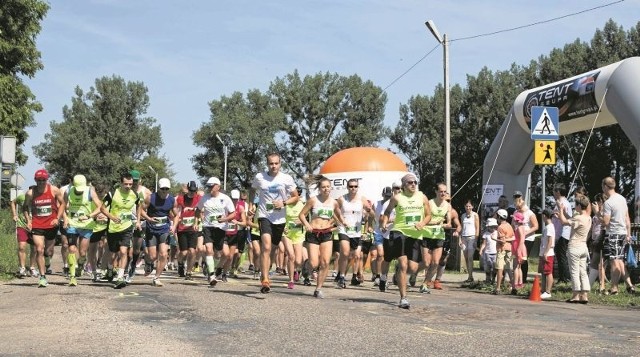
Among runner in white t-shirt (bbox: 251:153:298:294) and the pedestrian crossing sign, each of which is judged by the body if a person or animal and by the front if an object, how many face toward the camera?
2

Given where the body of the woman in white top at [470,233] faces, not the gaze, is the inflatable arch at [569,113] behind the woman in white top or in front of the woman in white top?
behind

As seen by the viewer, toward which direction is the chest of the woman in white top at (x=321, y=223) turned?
toward the camera

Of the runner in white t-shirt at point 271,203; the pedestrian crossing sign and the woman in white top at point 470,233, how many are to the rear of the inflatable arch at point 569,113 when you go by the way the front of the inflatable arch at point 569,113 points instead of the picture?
0

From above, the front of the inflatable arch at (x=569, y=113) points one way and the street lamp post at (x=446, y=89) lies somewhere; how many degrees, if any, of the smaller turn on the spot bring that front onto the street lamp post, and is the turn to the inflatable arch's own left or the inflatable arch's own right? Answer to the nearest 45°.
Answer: approximately 90° to the inflatable arch's own right

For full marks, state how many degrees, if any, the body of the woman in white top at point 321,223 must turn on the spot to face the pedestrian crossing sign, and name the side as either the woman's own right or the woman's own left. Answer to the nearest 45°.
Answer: approximately 135° to the woman's own left

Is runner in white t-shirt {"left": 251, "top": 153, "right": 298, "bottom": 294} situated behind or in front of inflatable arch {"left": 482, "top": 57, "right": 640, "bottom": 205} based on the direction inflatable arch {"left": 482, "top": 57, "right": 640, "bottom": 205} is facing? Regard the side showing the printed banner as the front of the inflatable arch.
in front

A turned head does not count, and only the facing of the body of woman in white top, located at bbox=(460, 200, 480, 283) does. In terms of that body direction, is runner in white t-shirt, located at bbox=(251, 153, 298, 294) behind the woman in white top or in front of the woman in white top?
in front

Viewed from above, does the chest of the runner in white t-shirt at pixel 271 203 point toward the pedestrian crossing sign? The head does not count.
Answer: no

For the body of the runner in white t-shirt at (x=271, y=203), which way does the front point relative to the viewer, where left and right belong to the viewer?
facing the viewer

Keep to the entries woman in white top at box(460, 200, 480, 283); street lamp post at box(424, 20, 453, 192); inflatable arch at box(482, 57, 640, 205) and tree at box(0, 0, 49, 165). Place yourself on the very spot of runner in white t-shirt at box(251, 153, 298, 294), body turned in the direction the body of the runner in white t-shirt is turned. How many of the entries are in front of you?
0

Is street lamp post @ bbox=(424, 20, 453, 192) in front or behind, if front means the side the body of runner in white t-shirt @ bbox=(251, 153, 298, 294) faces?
behind

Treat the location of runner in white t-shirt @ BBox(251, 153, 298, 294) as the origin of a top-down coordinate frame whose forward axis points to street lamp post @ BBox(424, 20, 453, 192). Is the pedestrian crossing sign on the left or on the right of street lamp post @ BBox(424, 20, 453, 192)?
right

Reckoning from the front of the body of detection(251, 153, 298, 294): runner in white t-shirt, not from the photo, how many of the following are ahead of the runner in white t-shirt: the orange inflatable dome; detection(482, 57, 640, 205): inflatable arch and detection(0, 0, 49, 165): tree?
0

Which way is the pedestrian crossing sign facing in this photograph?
toward the camera
